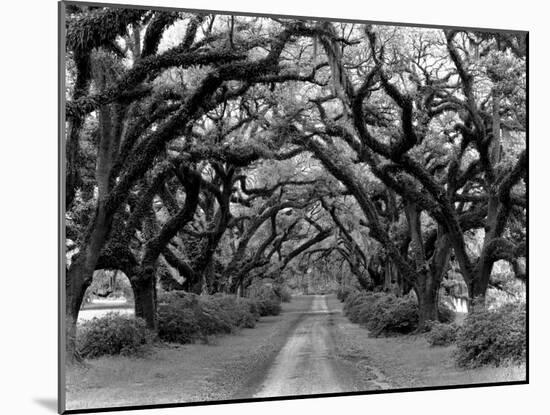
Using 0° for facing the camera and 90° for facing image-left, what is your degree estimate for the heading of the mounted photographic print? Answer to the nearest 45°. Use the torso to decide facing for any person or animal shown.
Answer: approximately 315°
